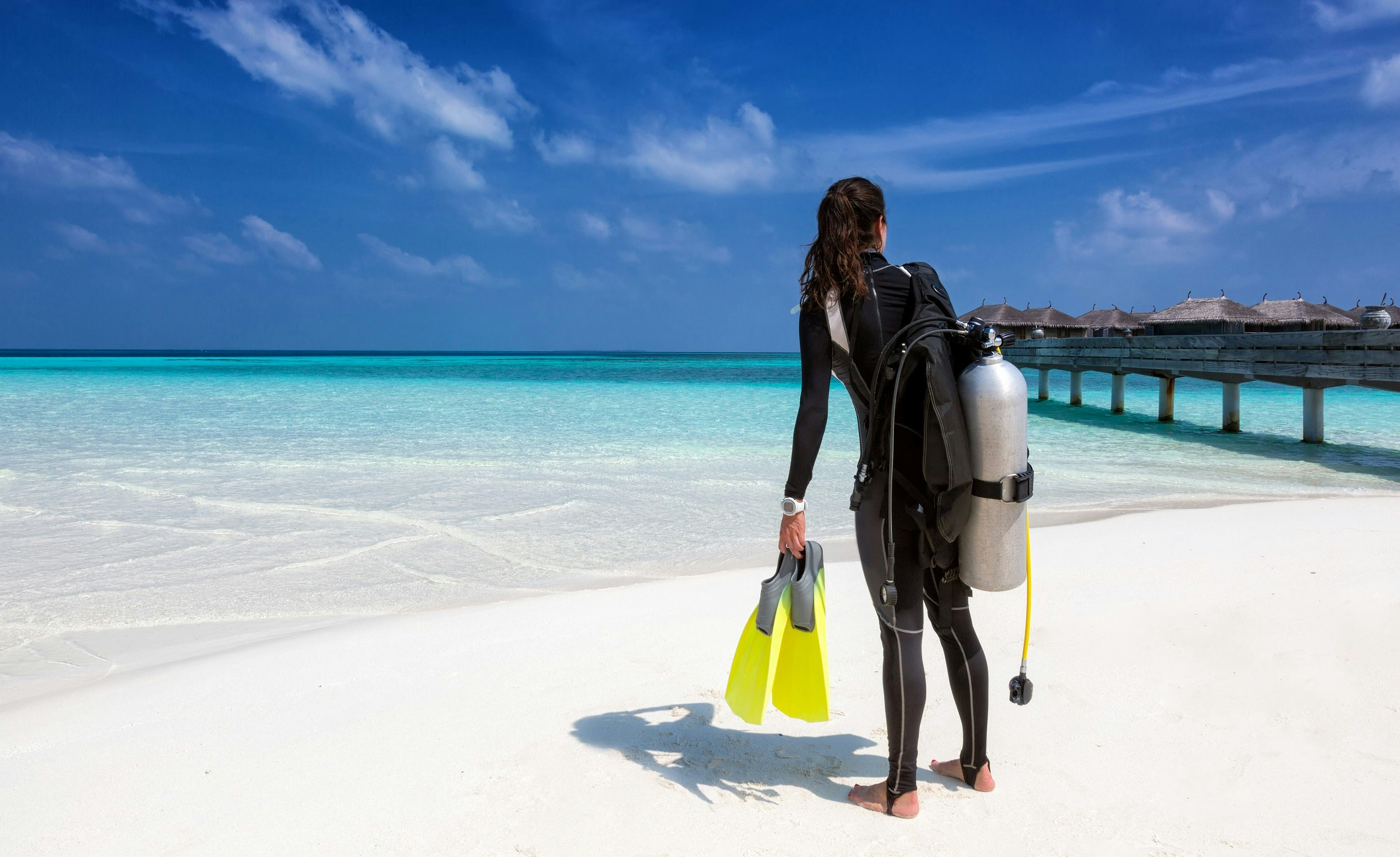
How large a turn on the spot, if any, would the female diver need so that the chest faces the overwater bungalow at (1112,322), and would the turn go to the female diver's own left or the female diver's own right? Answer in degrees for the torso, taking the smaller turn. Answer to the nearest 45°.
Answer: approximately 45° to the female diver's own right

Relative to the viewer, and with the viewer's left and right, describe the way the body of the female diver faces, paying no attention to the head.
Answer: facing away from the viewer and to the left of the viewer

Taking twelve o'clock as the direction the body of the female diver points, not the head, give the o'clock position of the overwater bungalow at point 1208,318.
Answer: The overwater bungalow is roughly at 2 o'clock from the female diver.

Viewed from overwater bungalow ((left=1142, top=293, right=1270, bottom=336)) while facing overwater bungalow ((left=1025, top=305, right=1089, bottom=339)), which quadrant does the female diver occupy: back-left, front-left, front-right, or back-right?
back-left

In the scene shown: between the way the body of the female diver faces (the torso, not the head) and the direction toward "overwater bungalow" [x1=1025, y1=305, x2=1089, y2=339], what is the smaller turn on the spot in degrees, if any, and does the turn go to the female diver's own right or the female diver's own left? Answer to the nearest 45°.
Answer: approximately 45° to the female diver's own right

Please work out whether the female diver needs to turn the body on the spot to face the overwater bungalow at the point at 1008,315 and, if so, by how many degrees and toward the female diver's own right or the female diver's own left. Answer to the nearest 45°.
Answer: approximately 45° to the female diver's own right
